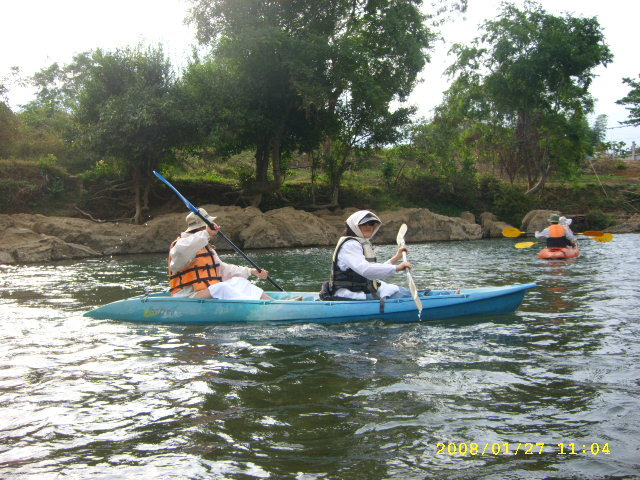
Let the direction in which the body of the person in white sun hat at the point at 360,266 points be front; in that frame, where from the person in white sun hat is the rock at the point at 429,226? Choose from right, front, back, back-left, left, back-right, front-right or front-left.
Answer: left

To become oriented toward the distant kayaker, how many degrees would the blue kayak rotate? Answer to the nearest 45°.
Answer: approximately 45° to its left

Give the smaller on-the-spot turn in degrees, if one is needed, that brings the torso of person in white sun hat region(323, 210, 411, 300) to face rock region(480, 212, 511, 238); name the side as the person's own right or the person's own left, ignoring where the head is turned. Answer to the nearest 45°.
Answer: approximately 90° to the person's own left

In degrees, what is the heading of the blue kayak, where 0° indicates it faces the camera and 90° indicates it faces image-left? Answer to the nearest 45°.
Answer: approximately 270°

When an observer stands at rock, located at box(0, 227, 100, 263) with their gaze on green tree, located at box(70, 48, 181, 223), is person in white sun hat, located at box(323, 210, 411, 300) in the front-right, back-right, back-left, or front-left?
back-right

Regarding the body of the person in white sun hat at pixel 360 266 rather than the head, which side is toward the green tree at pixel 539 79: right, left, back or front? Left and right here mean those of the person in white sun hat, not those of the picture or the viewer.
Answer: left

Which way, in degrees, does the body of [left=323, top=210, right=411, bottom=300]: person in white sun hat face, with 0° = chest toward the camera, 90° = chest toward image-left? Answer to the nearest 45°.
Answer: approximately 270°
